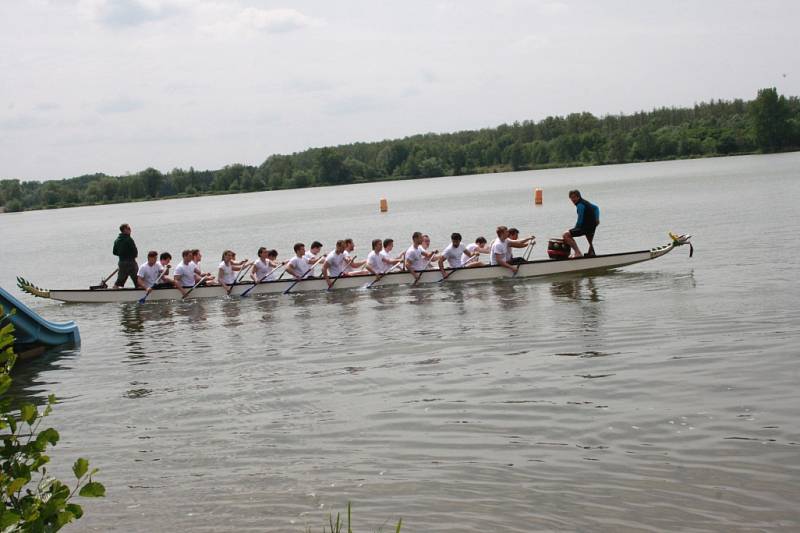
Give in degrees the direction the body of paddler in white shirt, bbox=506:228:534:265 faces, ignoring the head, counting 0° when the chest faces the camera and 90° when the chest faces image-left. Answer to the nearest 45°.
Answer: approximately 270°

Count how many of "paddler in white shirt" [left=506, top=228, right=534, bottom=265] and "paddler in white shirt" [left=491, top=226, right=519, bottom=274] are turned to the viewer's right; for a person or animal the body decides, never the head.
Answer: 2

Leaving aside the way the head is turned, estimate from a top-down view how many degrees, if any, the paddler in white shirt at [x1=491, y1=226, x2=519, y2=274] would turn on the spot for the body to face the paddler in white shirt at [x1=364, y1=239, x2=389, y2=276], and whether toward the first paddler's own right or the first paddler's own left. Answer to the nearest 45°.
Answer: approximately 180°

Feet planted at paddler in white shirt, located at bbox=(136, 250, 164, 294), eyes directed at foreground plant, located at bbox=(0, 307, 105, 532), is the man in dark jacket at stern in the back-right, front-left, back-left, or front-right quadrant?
back-right

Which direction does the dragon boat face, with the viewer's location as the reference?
facing to the right of the viewer

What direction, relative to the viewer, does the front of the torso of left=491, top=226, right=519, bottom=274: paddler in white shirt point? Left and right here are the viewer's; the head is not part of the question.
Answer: facing to the right of the viewer

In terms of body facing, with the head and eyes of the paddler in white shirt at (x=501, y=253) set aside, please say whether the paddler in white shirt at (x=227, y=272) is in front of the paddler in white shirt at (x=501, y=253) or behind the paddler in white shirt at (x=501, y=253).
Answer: behind

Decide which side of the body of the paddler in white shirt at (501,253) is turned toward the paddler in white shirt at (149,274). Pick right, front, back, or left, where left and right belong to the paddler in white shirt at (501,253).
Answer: back
